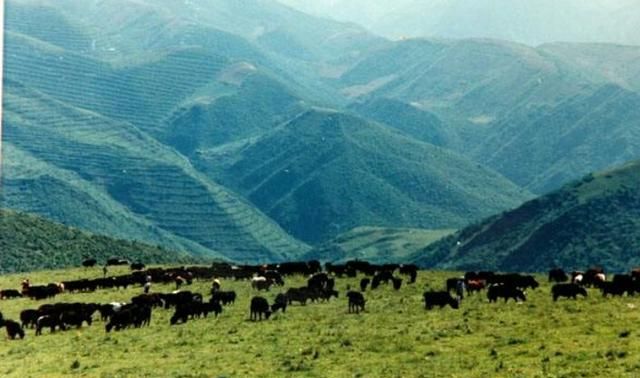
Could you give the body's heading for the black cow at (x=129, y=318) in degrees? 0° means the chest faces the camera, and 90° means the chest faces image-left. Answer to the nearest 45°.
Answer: approximately 90°

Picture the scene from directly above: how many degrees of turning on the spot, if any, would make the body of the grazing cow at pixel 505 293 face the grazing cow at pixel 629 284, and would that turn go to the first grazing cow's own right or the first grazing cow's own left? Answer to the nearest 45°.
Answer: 0° — it already faces it

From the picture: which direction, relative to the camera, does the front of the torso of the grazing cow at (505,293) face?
to the viewer's right

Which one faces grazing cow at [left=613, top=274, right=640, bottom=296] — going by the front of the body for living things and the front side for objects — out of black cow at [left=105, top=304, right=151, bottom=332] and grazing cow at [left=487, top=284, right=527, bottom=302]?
grazing cow at [left=487, top=284, right=527, bottom=302]

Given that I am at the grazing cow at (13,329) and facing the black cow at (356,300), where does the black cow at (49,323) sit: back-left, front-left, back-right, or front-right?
front-left

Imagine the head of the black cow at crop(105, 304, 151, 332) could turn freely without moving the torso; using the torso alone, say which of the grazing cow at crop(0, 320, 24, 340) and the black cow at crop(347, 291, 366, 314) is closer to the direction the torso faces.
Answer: the grazing cow

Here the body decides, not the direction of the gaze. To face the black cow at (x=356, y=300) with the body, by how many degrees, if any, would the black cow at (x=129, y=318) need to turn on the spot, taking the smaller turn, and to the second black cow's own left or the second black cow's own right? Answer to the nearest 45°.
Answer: approximately 180°
